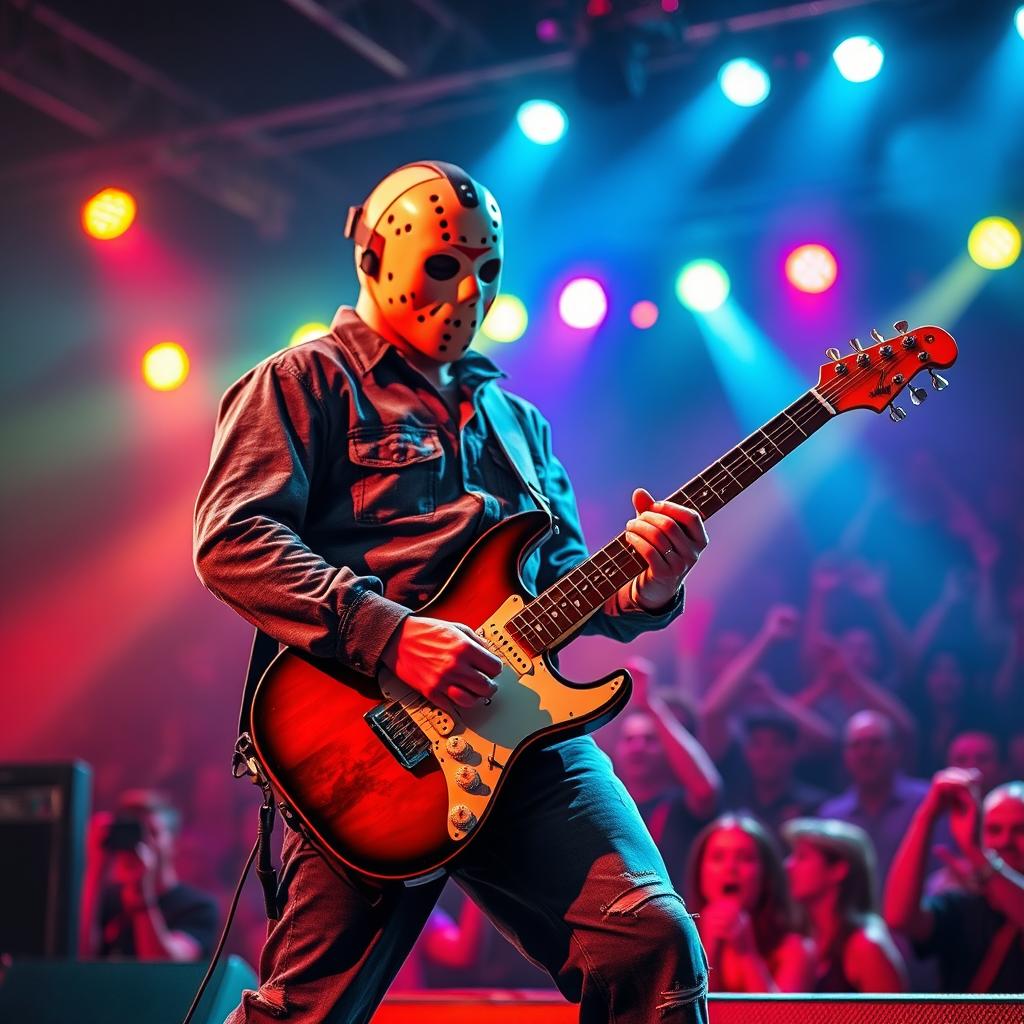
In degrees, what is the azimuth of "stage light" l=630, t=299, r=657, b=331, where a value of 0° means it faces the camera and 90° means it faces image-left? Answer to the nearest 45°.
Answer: approximately 0°

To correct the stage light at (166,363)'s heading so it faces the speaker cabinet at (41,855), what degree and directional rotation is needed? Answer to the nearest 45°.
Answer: approximately 45° to its right

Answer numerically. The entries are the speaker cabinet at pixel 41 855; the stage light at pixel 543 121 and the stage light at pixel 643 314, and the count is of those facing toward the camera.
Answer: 3

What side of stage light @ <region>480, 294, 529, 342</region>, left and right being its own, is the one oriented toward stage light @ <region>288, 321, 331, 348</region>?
right
